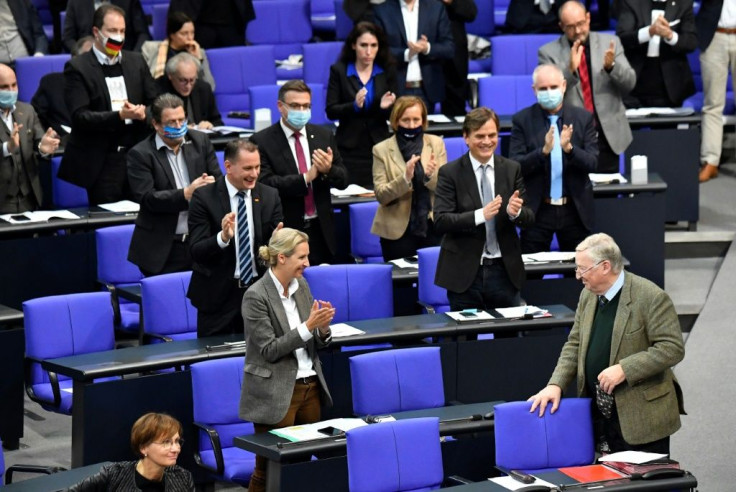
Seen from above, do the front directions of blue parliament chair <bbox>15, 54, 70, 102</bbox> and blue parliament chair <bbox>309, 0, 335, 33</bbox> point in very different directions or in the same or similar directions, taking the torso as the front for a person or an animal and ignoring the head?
same or similar directions

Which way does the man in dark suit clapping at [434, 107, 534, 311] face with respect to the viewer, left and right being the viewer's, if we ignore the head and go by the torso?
facing the viewer and to the right of the viewer

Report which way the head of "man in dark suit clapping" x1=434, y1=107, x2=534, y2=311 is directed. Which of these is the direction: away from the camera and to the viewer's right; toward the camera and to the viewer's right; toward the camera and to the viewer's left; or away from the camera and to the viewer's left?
toward the camera and to the viewer's right

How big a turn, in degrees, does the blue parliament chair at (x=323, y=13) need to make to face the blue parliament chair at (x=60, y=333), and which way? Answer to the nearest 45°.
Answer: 0° — it already faces it

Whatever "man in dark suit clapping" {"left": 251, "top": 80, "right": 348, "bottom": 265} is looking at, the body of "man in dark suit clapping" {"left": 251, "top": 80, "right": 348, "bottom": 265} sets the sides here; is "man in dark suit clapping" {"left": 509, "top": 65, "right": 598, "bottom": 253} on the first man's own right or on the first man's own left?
on the first man's own left

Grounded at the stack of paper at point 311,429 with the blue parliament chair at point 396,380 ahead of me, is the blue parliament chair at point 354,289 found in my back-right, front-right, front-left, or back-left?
front-left

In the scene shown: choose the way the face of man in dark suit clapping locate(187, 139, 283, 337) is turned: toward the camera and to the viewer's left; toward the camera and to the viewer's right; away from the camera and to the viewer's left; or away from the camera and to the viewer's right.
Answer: toward the camera and to the viewer's right

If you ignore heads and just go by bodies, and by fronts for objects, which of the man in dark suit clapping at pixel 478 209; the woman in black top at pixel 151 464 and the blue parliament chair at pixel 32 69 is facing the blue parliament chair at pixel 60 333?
the blue parliament chair at pixel 32 69

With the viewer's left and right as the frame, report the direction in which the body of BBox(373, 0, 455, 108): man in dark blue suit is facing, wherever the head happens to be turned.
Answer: facing the viewer

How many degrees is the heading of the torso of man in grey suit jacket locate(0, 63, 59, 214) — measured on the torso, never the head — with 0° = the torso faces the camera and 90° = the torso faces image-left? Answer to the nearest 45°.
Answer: approximately 315°

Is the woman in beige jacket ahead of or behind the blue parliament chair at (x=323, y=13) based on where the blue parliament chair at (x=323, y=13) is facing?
ahead

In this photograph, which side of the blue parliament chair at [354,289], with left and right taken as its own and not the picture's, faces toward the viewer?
front

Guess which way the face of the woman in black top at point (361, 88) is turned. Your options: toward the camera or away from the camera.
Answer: toward the camera

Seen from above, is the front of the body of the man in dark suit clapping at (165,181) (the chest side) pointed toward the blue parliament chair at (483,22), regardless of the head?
no

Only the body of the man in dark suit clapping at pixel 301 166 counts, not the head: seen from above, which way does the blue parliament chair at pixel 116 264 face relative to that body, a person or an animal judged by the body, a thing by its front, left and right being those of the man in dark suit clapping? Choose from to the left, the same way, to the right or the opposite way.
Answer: the same way

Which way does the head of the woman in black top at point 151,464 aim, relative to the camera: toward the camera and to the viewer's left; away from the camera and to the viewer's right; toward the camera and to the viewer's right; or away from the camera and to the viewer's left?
toward the camera and to the viewer's right

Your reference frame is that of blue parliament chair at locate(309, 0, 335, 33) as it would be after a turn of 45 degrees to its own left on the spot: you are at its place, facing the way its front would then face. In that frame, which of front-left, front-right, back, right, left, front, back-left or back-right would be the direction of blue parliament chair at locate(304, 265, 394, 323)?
front-right
